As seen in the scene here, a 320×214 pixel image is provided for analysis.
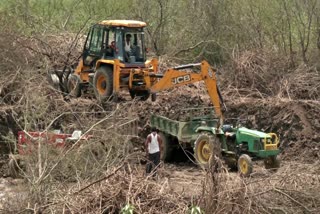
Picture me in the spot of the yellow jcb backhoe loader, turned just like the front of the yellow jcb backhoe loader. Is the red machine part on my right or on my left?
on my left

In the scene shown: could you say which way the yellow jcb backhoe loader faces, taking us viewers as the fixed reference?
facing away from the viewer and to the left of the viewer
